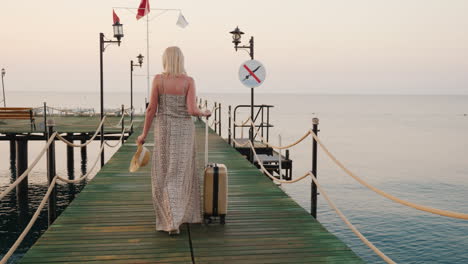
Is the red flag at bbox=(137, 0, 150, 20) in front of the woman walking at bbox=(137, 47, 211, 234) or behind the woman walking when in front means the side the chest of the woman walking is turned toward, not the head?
in front

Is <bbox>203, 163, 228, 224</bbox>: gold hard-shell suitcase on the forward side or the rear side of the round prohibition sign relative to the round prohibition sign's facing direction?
on the forward side

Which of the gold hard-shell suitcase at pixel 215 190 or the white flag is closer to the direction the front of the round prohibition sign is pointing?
the gold hard-shell suitcase

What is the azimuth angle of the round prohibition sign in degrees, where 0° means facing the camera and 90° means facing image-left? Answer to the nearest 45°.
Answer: approximately 0°

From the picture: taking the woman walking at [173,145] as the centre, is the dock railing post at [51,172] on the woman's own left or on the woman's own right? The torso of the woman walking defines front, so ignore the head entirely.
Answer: on the woman's own left

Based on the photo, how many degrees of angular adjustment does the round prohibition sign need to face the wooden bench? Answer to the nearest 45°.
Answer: approximately 135° to its right

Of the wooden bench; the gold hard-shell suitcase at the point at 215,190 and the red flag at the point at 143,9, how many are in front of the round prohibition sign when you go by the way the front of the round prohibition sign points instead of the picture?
1

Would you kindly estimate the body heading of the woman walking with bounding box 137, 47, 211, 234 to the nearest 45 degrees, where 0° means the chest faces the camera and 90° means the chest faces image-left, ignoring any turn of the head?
approximately 180°

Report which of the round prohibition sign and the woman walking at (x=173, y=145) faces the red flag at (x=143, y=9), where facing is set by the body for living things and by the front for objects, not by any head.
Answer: the woman walking

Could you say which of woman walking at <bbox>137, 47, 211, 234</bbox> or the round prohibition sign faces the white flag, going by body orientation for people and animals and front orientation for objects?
the woman walking

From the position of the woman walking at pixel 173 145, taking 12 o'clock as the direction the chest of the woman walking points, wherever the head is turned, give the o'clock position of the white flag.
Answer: The white flag is roughly at 12 o'clock from the woman walking.

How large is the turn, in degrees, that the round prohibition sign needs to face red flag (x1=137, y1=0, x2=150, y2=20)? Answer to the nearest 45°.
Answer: approximately 135° to its right

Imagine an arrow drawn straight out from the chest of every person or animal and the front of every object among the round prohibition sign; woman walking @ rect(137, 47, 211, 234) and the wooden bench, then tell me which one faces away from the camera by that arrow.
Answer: the woman walking
